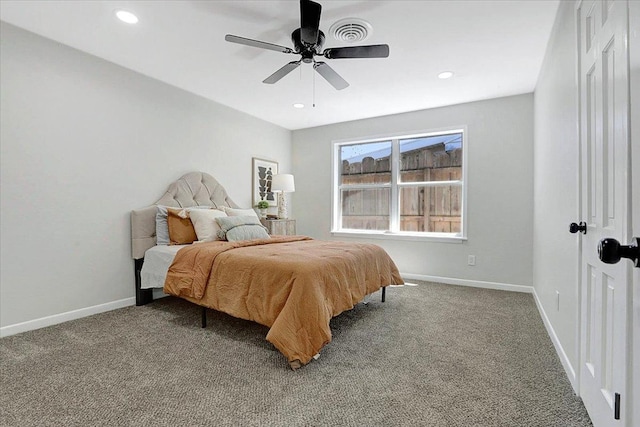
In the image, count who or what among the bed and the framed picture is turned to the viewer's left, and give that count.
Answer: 0

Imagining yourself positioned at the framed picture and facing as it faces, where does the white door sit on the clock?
The white door is roughly at 1 o'clock from the framed picture.

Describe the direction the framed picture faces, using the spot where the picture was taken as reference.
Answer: facing the viewer and to the right of the viewer

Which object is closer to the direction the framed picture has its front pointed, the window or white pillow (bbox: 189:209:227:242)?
the window

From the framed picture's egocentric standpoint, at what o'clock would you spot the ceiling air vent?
The ceiling air vent is roughly at 1 o'clock from the framed picture.

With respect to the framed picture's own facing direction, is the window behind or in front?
in front

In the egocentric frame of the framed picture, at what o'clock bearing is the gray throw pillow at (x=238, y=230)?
The gray throw pillow is roughly at 2 o'clock from the framed picture.

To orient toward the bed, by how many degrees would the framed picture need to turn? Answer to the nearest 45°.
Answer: approximately 45° to its right

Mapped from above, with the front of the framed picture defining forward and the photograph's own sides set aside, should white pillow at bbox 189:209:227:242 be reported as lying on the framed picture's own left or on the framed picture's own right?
on the framed picture's own right

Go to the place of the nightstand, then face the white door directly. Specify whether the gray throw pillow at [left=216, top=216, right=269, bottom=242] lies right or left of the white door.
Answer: right
